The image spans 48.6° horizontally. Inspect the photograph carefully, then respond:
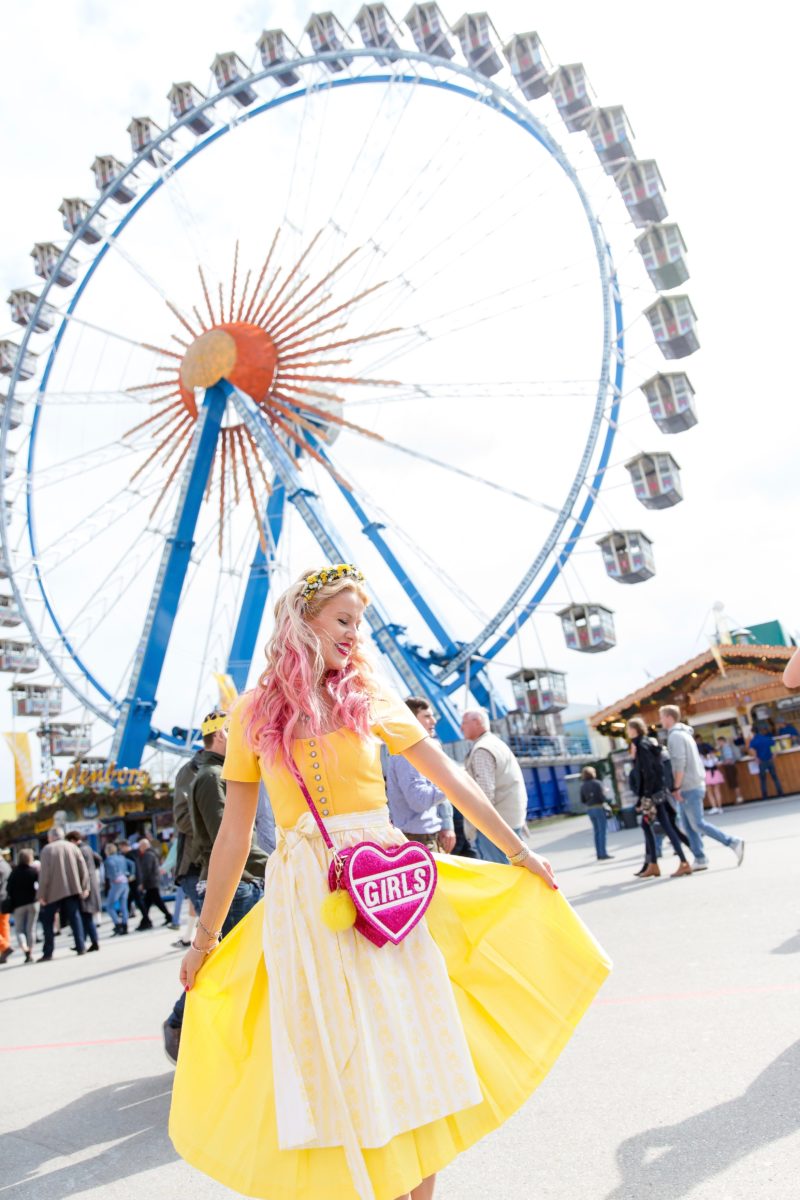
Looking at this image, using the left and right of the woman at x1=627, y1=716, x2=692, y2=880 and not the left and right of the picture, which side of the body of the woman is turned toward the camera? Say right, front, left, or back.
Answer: left

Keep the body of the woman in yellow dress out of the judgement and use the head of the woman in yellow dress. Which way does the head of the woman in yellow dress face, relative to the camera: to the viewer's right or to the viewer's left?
to the viewer's right

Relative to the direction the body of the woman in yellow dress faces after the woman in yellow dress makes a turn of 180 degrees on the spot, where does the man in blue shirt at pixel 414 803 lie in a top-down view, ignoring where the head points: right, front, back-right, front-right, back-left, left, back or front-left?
front

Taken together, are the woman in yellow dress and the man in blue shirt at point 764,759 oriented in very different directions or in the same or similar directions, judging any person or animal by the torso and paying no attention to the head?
very different directions

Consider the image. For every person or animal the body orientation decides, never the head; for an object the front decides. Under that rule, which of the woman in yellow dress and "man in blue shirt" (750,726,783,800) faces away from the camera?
the man in blue shirt

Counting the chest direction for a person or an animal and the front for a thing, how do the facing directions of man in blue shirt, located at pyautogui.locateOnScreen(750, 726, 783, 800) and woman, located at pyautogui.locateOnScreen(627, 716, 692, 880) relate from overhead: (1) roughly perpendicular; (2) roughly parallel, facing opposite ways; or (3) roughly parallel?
roughly perpendicular
